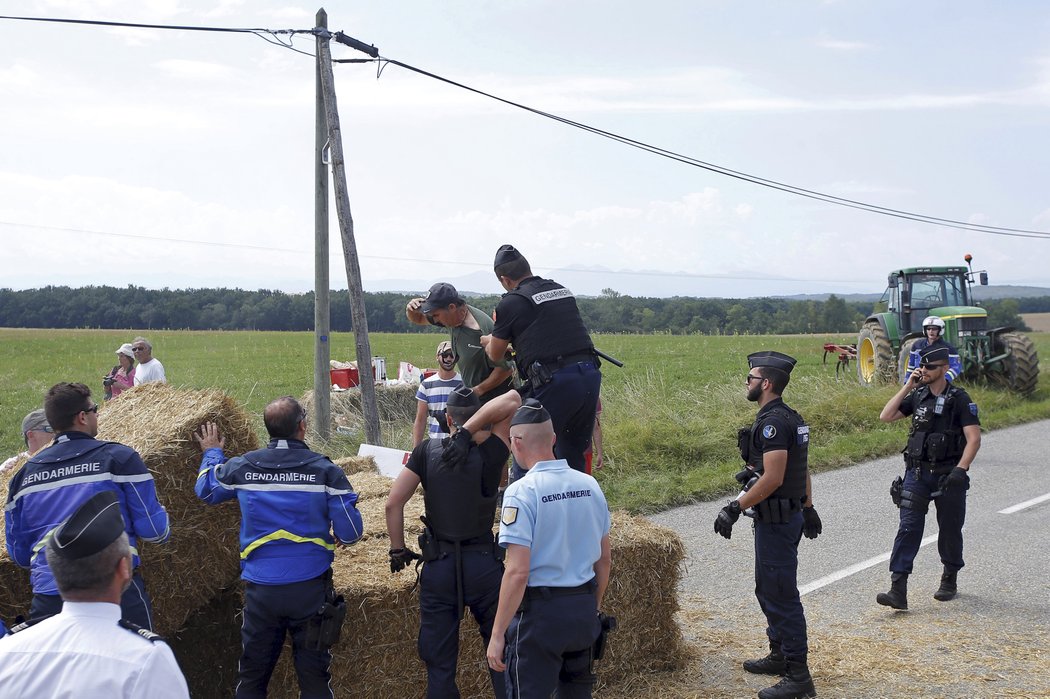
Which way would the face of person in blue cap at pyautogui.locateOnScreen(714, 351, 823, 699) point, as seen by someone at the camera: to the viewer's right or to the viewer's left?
to the viewer's left

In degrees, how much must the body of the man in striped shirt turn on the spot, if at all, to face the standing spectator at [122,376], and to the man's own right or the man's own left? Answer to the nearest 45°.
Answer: approximately 135° to the man's own right

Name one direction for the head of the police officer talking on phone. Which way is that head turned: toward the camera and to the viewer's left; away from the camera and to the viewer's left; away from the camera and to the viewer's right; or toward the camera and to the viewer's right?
toward the camera and to the viewer's left

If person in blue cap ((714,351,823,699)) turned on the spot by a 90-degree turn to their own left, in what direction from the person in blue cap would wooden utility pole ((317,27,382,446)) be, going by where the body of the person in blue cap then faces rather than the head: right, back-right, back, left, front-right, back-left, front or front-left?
back-right

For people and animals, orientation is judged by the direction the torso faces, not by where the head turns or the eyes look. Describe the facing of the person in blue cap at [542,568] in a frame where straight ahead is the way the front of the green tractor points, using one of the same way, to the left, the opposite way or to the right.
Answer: the opposite way

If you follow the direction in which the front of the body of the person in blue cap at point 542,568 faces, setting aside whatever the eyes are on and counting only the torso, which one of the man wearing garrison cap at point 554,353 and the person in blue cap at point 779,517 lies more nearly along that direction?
the man wearing garrison cap

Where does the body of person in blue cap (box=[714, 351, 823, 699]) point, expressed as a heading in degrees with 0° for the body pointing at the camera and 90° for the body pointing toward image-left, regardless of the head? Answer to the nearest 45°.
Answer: approximately 90°

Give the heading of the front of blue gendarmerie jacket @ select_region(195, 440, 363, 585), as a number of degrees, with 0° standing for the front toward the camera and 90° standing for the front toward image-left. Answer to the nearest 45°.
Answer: approximately 180°
